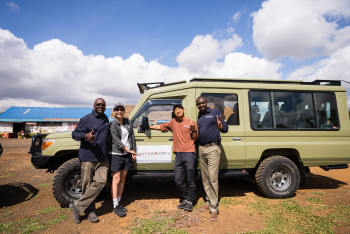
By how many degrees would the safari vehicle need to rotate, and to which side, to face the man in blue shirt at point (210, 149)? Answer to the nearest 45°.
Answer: approximately 45° to its left

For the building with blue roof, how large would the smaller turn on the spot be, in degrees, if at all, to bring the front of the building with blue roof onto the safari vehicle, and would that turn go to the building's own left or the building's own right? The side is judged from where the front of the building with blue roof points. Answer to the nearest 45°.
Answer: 0° — it already faces it

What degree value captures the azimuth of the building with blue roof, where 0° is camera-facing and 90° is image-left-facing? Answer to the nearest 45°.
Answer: approximately 0°

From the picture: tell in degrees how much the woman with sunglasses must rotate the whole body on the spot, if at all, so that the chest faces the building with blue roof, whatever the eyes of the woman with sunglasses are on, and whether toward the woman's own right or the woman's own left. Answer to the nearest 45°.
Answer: approximately 180°

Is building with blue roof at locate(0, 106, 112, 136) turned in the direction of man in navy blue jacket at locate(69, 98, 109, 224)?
yes

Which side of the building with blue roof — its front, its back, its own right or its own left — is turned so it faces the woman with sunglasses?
front

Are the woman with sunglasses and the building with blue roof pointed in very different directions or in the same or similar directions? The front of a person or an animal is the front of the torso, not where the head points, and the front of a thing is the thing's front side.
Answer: same or similar directions

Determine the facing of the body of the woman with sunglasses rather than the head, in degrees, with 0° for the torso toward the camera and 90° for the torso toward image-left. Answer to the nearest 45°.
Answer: approximately 315°

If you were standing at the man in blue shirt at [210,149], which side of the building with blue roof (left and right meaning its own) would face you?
front

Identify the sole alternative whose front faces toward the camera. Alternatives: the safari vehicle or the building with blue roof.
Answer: the building with blue roof

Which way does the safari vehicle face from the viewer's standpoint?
to the viewer's left
